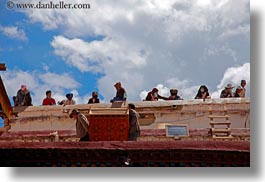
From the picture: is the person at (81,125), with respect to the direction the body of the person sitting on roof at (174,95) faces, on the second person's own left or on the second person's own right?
on the second person's own right

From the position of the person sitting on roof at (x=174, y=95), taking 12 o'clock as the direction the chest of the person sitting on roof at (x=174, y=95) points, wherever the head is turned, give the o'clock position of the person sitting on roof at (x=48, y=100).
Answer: the person sitting on roof at (x=48, y=100) is roughly at 3 o'clock from the person sitting on roof at (x=174, y=95).

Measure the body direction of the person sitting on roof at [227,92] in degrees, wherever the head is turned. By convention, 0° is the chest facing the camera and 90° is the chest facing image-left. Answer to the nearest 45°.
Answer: approximately 45°

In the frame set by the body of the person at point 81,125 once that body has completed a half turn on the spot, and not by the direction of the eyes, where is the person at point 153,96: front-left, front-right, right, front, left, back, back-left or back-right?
front

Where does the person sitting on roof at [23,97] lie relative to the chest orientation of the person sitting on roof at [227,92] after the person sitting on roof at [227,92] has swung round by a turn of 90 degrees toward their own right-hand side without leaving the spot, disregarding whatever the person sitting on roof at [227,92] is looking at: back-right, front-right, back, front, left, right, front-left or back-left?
front-left

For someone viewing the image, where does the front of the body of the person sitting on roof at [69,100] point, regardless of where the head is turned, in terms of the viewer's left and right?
facing the viewer and to the left of the viewer

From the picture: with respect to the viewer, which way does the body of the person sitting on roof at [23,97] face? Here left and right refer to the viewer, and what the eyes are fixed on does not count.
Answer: facing the viewer
